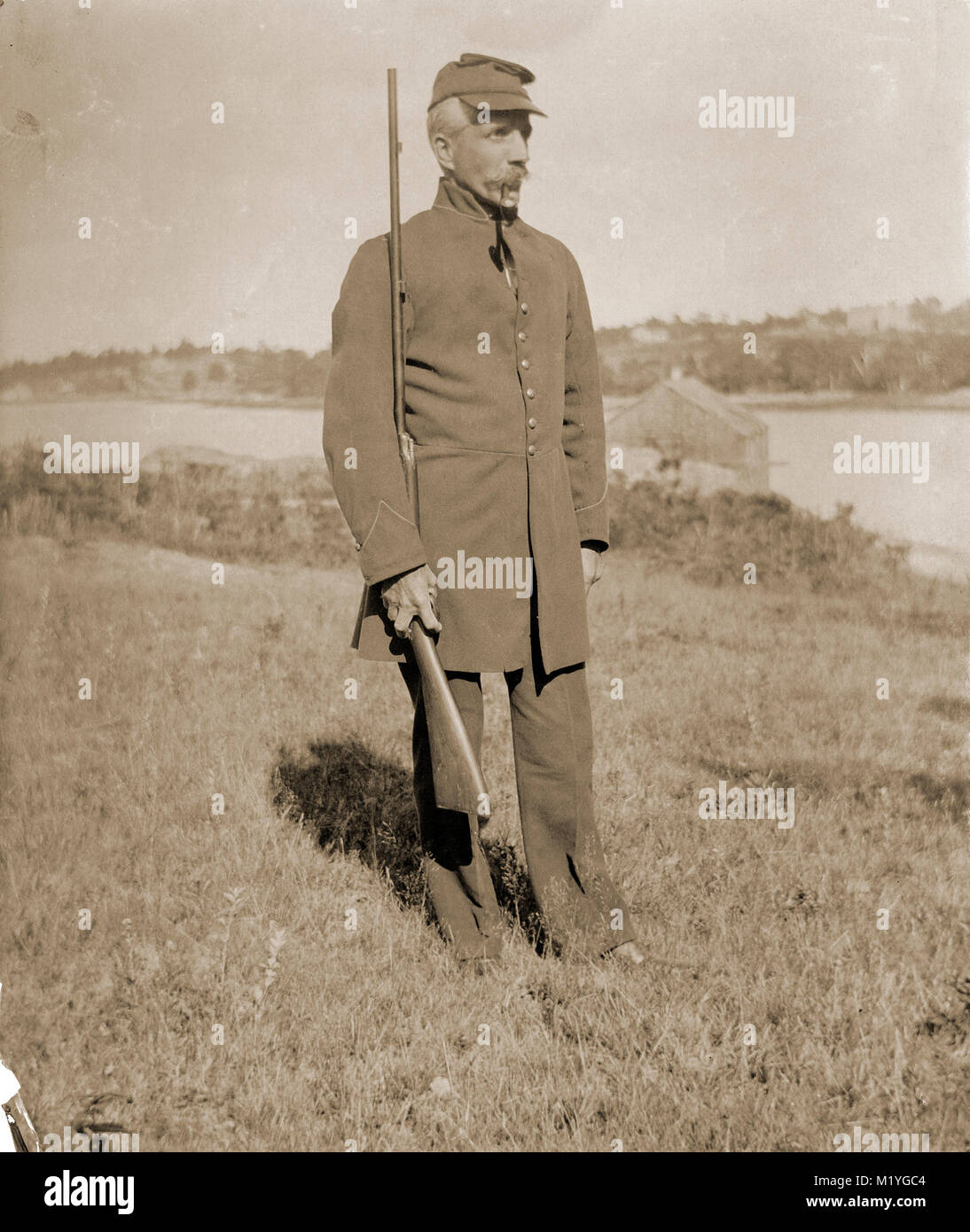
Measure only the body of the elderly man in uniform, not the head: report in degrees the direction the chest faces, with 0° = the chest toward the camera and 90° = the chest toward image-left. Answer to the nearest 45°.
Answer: approximately 315°

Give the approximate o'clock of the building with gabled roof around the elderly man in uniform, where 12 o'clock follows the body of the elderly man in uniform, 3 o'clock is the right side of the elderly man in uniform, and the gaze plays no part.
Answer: The building with gabled roof is roughly at 8 o'clock from the elderly man in uniform.
